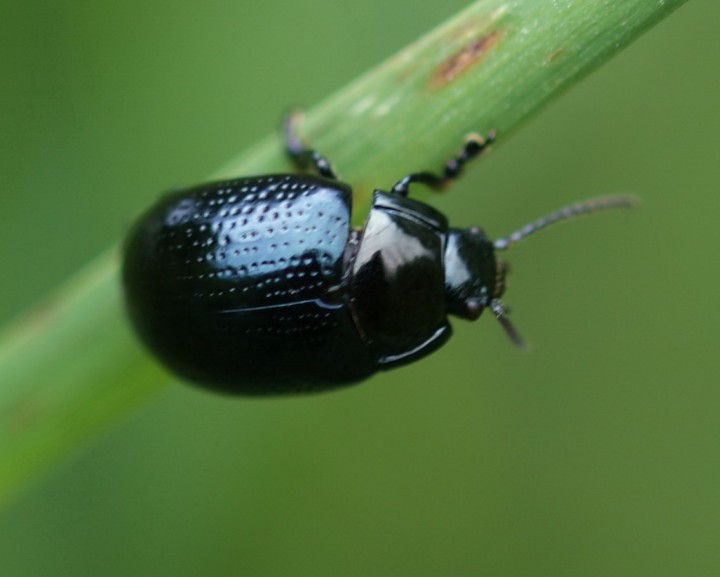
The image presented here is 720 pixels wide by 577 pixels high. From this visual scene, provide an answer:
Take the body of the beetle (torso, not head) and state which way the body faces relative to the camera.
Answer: to the viewer's right
